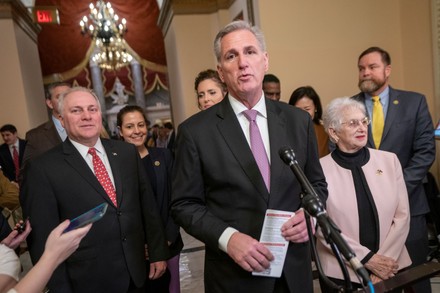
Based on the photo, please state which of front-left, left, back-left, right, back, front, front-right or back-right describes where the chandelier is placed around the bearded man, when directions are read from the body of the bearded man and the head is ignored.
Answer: right

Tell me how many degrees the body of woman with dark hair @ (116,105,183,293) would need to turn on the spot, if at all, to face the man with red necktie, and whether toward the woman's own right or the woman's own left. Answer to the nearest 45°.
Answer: approximately 45° to the woman's own right

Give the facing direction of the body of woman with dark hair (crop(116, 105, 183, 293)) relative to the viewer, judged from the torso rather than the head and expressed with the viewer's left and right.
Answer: facing the viewer

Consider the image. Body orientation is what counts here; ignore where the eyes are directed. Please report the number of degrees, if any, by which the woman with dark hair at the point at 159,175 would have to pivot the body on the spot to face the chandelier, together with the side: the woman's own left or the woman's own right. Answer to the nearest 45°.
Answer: approximately 180°

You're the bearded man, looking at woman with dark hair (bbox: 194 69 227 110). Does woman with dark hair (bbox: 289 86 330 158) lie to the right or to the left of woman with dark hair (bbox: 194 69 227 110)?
right

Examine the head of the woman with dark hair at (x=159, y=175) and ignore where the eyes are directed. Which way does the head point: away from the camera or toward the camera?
toward the camera

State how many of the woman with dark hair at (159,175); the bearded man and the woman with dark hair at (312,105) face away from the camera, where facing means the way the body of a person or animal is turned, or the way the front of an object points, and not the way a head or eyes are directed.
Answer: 0

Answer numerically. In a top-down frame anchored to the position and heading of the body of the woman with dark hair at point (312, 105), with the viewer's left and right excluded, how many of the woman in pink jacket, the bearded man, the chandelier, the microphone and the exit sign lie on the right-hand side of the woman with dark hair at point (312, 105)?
2

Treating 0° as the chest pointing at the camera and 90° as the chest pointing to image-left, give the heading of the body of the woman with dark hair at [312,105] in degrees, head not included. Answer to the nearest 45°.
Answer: approximately 45°

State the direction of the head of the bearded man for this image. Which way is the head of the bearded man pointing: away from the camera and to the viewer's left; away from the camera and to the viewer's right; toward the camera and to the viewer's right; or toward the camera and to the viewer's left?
toward the camera and to the viewer's left

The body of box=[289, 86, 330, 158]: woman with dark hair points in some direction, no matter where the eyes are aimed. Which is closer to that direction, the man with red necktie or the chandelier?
the man with red necktie

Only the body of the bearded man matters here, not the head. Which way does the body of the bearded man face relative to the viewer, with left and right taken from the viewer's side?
facing the viewer and to the left of the viewer

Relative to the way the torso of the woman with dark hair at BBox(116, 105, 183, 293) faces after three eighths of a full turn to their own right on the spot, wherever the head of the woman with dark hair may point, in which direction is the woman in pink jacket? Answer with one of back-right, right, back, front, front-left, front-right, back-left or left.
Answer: back
